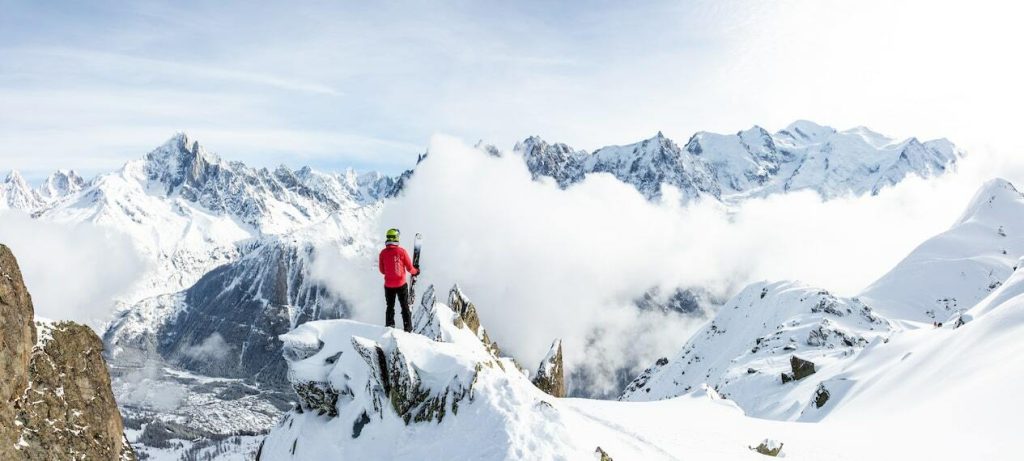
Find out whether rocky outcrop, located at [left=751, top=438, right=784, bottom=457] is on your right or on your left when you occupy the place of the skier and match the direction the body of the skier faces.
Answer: on your right

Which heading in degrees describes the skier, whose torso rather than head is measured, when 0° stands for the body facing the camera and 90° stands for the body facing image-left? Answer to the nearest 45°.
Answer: approximately 180°

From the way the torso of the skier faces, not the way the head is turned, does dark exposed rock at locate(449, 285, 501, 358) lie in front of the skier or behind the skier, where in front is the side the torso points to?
in front

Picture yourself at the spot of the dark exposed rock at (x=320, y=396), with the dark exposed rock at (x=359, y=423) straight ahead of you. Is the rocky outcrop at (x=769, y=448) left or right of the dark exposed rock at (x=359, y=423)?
left

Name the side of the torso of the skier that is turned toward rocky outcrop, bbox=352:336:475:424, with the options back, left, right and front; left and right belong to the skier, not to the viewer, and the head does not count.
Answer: back
